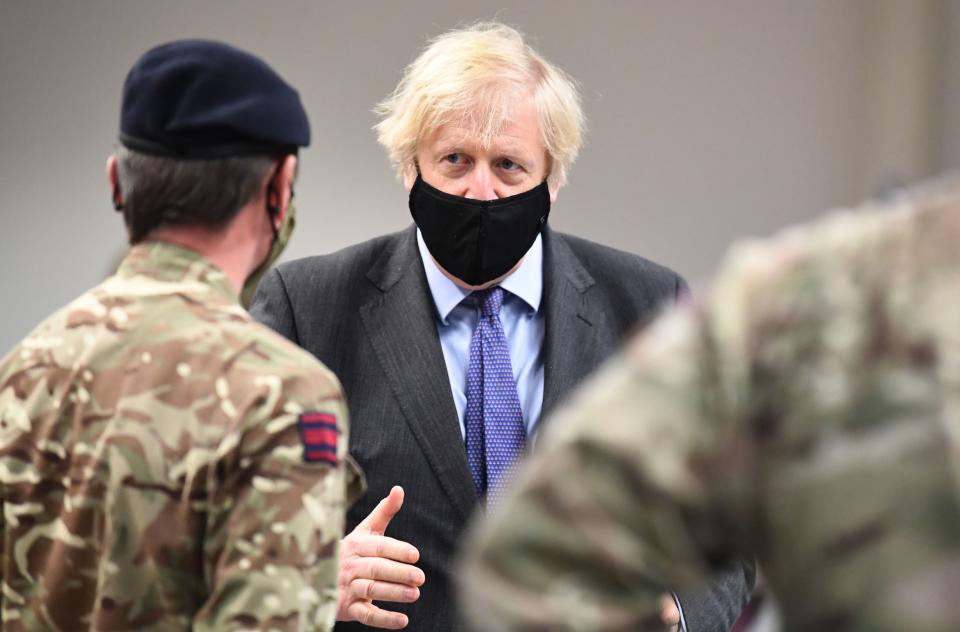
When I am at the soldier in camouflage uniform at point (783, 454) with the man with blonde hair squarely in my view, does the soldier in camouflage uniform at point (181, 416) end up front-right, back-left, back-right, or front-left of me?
front-left

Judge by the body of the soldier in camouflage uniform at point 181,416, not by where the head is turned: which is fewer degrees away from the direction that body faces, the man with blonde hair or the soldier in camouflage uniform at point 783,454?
the man with blonde hair

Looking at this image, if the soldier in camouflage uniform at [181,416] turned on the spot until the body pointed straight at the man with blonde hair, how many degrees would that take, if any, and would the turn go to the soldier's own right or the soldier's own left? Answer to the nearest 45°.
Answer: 0° — they already face them

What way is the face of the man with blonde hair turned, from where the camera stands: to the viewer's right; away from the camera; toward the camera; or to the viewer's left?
toward the camera

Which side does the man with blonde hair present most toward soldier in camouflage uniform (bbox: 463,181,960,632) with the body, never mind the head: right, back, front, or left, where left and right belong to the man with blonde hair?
front

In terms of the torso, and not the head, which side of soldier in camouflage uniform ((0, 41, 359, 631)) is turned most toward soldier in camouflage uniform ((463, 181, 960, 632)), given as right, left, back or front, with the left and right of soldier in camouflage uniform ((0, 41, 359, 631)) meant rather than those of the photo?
right

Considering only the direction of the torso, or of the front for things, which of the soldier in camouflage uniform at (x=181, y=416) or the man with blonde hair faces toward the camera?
the man with blonde hair

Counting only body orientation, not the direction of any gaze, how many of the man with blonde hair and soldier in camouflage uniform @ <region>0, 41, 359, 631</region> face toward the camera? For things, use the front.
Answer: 1

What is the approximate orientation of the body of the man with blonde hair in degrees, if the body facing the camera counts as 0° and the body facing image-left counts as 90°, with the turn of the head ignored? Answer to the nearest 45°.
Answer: approximately 0°

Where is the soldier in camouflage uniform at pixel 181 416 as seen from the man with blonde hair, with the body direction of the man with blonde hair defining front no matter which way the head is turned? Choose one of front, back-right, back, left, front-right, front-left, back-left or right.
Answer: front

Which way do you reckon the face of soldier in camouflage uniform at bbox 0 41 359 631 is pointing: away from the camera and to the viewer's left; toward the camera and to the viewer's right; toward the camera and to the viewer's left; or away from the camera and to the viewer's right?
away from the camera and to the viewer's right

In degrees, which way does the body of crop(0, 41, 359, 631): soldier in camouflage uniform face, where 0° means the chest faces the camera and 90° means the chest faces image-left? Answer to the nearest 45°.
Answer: approximately 225°
